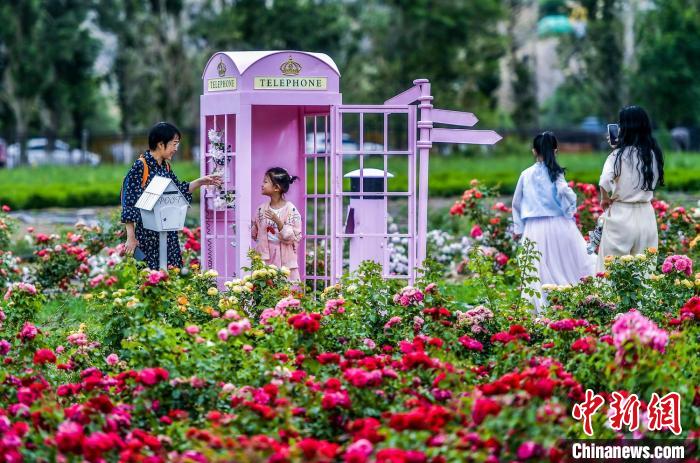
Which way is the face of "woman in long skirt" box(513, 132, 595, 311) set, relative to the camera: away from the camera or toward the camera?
away from the camera

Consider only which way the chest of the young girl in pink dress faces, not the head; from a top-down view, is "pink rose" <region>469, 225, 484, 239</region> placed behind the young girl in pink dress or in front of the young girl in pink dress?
behind

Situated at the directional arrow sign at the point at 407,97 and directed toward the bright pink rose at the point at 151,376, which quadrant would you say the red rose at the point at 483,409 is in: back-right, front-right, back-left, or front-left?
front-left

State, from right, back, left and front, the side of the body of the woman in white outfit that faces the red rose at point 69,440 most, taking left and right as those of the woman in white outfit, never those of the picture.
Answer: back

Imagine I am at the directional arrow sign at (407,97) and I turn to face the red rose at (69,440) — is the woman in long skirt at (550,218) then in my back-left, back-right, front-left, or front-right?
back-left

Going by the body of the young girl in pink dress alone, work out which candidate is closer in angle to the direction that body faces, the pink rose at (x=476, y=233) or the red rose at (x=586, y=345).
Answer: the red rose

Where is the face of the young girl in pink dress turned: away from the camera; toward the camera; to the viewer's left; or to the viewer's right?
to the viewer's left

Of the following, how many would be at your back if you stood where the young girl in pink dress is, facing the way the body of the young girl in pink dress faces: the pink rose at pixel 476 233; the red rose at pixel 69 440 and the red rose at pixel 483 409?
1

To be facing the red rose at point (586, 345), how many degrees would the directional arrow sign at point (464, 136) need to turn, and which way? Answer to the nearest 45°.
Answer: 0° — it already faces it

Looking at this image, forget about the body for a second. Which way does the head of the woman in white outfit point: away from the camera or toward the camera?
away from the camera
